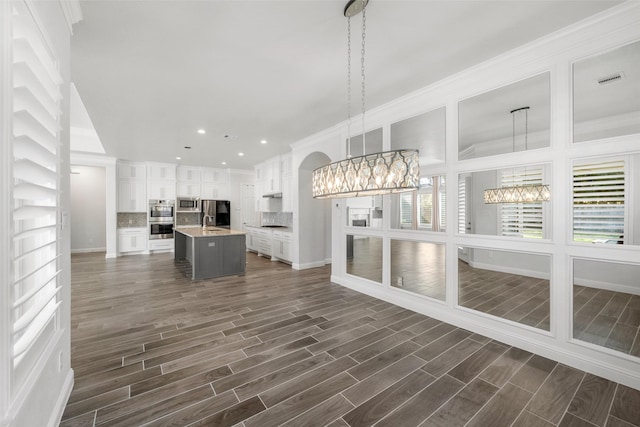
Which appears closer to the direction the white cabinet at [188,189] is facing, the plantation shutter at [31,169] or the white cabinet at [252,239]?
the plantation shutter

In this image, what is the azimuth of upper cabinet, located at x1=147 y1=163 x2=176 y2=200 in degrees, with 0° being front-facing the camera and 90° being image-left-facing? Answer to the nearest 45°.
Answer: approximately 0°

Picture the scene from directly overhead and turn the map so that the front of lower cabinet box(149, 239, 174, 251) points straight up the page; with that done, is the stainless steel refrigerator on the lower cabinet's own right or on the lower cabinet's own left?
on the lower cabinet's own left

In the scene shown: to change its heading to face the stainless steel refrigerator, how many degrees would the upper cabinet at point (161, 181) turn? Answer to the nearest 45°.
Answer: approximately 90° to its left

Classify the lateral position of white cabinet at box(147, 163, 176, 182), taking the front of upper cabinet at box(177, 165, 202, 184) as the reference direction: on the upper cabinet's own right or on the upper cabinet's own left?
on the upper cabinet's own right

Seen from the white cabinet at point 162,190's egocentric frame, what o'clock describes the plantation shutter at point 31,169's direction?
The plantation shutter is roughly at 12 o'clock from the white cabinet.
